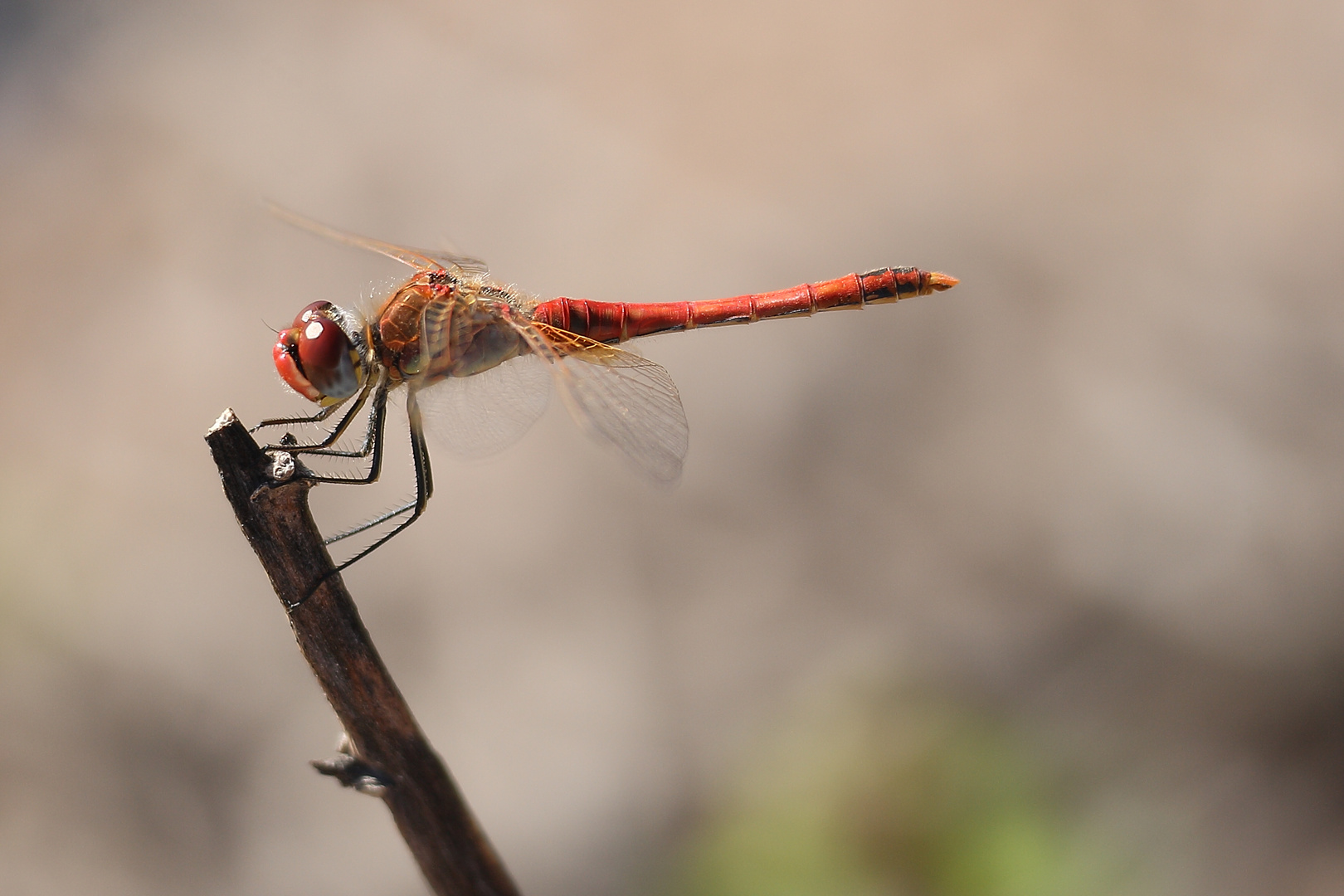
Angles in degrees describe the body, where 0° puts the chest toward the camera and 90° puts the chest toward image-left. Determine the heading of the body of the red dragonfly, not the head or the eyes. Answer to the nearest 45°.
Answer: approximately 90°
